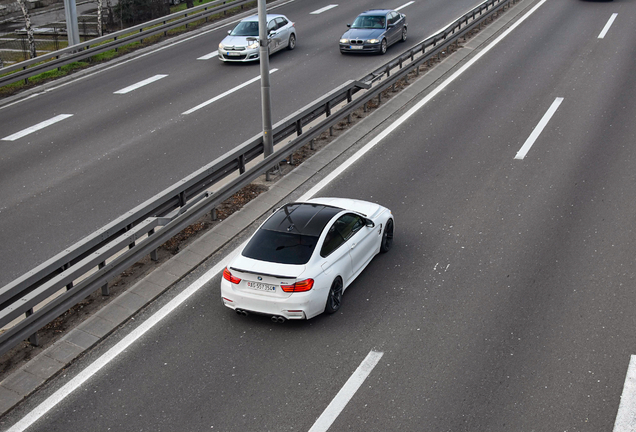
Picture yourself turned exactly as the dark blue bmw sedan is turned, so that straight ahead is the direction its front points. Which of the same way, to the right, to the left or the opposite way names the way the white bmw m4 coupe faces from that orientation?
the opposite way

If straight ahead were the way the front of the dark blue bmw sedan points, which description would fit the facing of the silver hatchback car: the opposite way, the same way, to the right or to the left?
the same way

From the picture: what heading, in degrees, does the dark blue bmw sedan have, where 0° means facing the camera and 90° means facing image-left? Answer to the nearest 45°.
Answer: approximately 45°

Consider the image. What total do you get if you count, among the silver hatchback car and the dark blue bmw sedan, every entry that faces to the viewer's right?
0

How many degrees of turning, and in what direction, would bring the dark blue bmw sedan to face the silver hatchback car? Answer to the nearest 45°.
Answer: approximately 45° to its right

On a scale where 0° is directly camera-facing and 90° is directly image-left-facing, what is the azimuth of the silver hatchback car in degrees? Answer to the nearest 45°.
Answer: approximately 45°

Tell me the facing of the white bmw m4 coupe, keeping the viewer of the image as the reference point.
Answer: facing away from the viewer and to the right of the viewer

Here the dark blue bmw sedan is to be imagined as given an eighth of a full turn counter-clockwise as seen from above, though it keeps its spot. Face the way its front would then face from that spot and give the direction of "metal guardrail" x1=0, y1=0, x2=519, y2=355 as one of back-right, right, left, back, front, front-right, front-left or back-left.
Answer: front

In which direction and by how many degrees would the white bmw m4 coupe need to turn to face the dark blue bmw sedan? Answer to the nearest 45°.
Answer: approximately 45° to its left

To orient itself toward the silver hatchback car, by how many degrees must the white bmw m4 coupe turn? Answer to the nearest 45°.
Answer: approximately 45° to its left

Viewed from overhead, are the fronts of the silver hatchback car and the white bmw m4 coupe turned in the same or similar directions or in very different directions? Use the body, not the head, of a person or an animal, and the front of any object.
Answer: very different directions

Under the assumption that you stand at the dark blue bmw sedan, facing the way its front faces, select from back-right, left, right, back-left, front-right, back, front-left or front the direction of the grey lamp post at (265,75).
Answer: front-left

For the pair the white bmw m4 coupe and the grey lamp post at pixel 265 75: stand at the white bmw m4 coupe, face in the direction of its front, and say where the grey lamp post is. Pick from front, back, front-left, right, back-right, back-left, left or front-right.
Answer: front-left

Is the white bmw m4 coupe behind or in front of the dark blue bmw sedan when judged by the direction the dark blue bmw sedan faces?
in front
